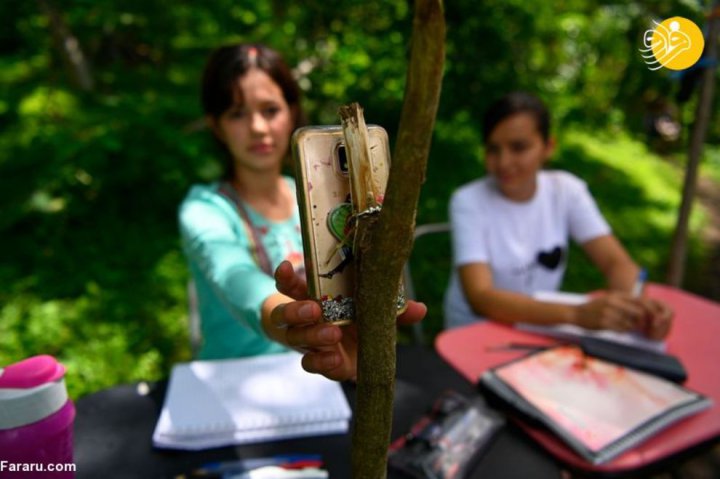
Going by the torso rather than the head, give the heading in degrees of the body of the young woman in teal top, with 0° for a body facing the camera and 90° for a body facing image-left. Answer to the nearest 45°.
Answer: approximately 315°

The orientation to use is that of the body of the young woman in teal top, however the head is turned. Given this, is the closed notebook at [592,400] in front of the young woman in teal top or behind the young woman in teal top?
in front

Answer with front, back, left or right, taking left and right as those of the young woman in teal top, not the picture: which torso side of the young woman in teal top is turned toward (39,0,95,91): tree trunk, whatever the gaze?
back

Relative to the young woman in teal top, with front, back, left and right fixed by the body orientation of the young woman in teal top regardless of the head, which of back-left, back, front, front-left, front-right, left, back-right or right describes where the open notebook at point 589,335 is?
front-left

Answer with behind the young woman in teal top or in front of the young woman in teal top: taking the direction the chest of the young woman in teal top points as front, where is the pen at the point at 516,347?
in front

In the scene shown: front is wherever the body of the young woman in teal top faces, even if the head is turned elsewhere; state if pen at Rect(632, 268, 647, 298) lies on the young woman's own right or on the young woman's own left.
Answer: on the young woman's own left
